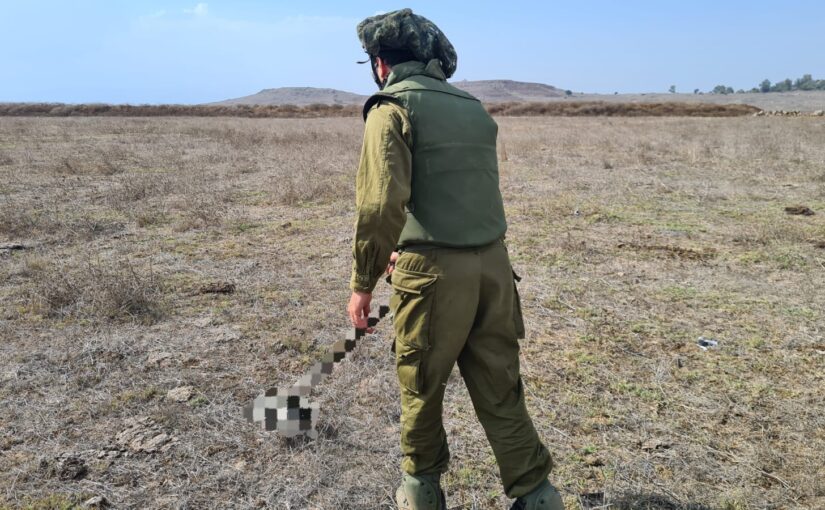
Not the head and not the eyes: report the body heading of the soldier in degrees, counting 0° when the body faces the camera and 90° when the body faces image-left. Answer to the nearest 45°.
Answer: approximately 135°

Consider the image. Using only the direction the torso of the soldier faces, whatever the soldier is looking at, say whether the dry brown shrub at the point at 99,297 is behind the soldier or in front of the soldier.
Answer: in front
